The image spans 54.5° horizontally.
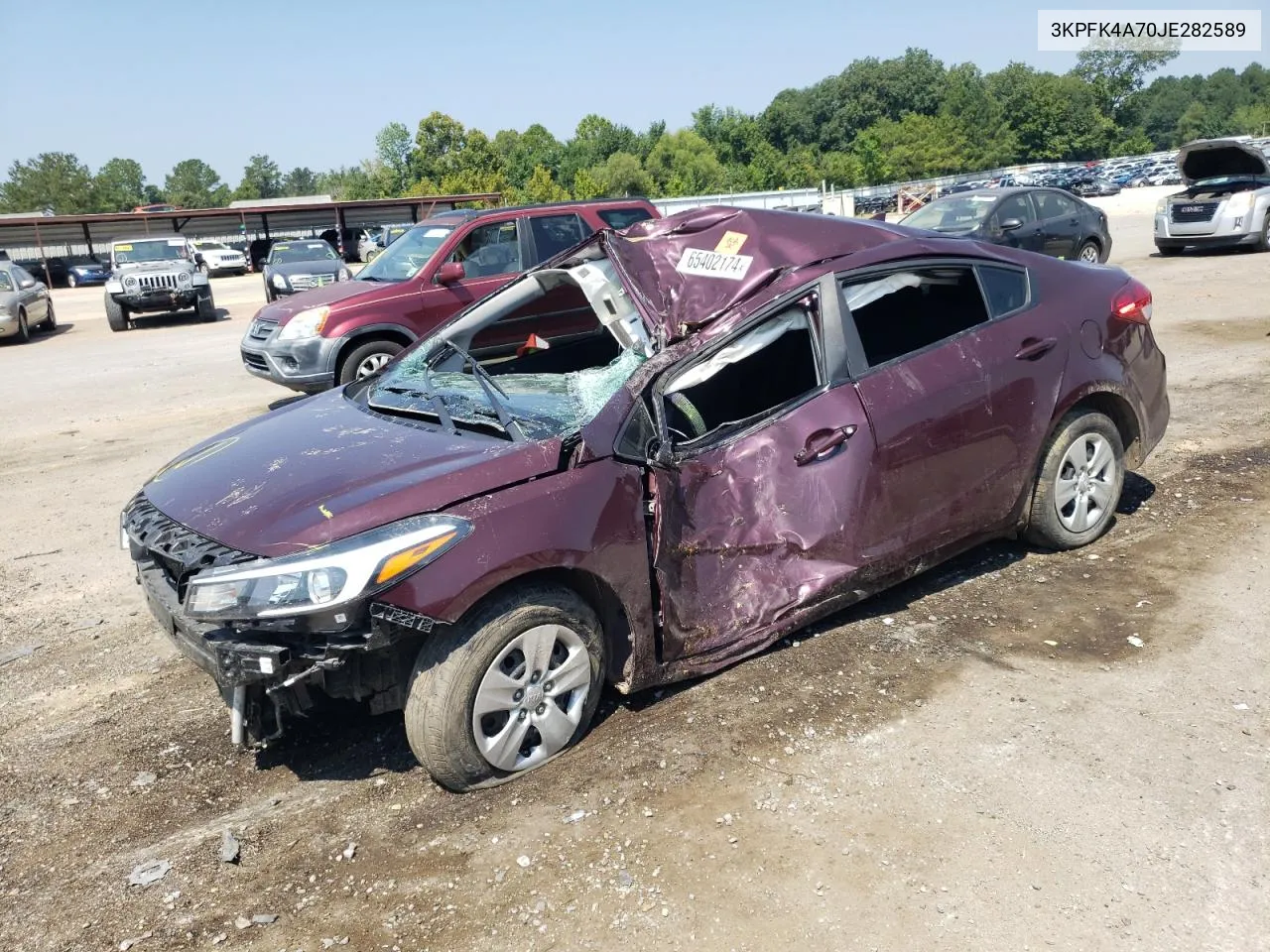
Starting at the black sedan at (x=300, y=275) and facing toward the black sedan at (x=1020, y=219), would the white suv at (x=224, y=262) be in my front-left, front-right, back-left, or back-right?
back-left

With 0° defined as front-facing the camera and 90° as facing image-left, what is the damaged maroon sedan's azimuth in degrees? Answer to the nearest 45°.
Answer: approximately 45°

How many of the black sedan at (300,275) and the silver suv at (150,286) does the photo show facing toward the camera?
2

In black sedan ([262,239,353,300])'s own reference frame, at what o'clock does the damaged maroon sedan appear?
The damaged maroon sedan is roughly at 12 o'clock from the black sedan.

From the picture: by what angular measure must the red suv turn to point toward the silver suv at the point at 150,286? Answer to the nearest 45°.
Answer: approximately 90° to its right

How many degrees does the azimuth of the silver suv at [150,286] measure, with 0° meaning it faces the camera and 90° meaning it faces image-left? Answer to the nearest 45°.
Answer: approximately 0°

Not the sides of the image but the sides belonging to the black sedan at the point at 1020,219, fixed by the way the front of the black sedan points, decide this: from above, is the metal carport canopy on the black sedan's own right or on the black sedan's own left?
on the black sedan's own right

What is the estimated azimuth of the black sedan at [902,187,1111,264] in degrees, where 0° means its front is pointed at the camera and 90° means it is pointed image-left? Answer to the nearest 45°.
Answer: approximately 45°

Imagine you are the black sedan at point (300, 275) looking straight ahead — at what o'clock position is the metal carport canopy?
The metal carport canopy is roughly at 6 o'clock from the black sedan.

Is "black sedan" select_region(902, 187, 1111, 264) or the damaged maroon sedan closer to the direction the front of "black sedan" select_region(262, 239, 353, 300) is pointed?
the damaged maroon sedan

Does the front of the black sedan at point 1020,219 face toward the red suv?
yes
